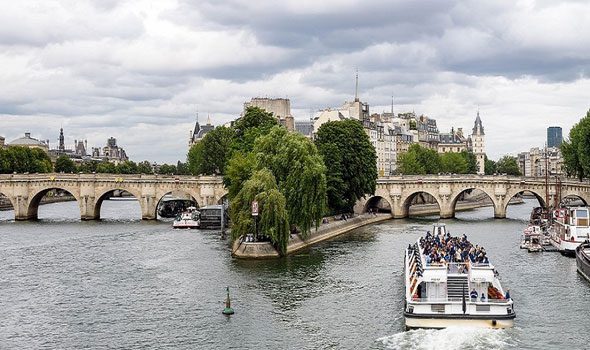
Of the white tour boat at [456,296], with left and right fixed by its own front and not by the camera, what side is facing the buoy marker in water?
left

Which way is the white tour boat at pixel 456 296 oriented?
away from the camera
